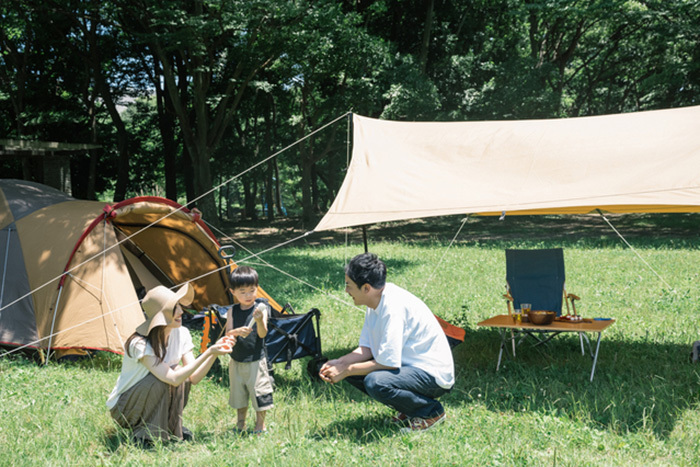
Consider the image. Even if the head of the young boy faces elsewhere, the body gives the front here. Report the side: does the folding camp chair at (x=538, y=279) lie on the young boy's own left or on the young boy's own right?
on the young boy's own left

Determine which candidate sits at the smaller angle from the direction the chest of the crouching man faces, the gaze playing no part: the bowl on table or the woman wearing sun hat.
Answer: the woman wearing sun hat

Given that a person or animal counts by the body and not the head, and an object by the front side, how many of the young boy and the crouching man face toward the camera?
1

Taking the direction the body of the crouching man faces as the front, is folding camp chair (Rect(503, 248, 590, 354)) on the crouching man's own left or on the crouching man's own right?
on the crouching man's own right

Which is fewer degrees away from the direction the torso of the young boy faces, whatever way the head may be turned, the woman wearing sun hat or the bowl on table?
the woman wearing sun hat

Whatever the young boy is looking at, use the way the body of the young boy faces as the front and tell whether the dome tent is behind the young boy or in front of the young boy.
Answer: behind

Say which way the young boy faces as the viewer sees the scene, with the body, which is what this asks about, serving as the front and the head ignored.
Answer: toward the camera

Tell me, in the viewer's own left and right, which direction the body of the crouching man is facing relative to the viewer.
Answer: facing to the left of the viewer

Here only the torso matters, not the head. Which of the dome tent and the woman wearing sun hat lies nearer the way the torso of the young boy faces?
the woman wearing sun hat

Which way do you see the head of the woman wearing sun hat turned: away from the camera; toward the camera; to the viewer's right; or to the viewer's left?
to the viewer's right

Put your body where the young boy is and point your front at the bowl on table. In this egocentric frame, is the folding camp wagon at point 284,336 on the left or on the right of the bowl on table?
left

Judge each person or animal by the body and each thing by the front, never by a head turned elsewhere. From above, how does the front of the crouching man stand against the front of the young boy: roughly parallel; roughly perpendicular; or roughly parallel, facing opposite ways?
roughly perpendicular

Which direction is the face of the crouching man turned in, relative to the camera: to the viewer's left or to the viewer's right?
to the viewer's left
